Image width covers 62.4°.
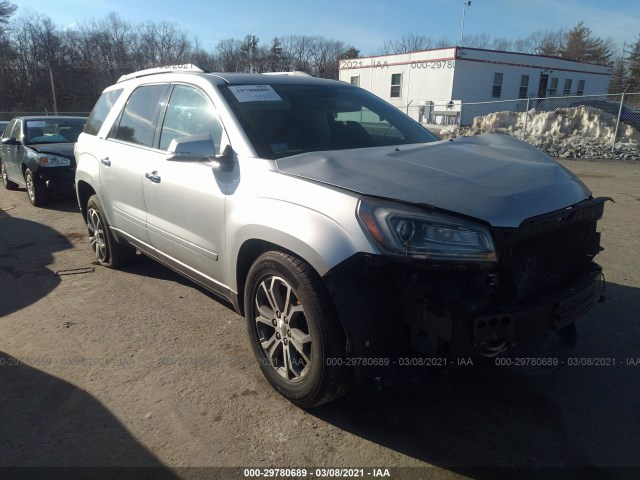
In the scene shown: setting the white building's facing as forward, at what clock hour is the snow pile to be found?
The snow pile is roughly at 1 o'clock from the white building.

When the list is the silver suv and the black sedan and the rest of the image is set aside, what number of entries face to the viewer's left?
0

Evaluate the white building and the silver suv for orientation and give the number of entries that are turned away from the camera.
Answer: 0

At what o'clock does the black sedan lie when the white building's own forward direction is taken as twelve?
The black sedan is roughly at 2 o'clock from the white building.

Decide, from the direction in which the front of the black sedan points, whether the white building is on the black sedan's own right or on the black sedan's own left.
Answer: on the black sedan's own left

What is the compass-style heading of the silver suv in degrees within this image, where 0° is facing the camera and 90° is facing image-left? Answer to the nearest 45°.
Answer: approximately 315°

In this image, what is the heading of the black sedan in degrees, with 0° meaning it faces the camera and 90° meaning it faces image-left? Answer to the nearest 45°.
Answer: approximately 315°

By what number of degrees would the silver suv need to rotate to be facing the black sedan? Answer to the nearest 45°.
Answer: approximately 180°

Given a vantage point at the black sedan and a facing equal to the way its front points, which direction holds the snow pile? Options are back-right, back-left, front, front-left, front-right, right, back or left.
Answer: front-left

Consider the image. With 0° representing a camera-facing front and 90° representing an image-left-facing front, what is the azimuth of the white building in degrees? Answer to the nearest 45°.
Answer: approximately 315°

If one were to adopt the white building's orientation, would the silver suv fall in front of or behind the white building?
in front
